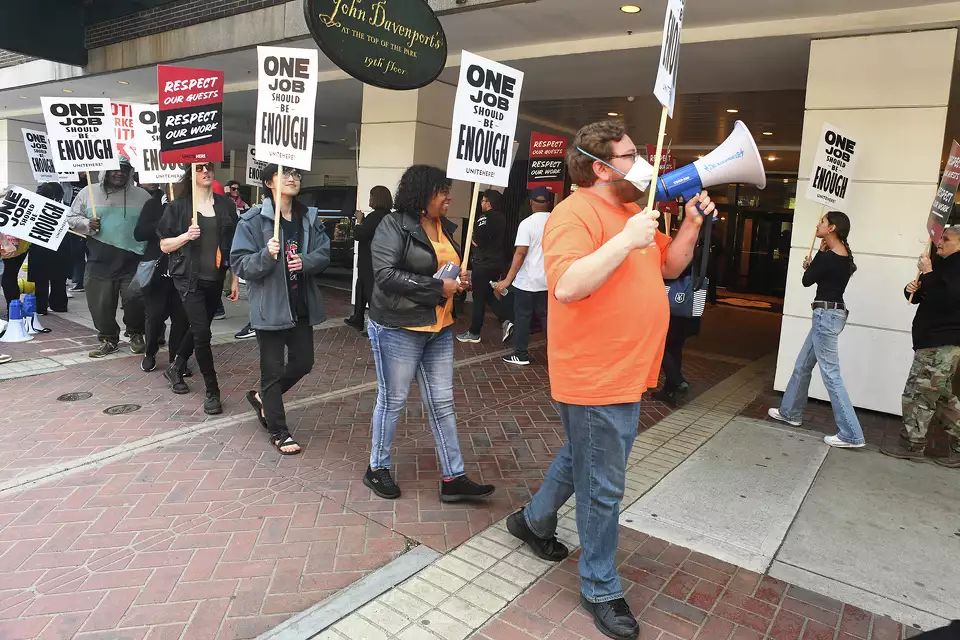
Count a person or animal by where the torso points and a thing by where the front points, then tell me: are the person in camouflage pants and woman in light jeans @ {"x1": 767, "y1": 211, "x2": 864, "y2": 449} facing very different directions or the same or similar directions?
same or similar directions

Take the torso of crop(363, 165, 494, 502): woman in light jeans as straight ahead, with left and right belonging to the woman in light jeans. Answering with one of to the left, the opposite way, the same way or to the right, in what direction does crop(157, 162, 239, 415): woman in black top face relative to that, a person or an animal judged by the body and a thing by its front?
the same way

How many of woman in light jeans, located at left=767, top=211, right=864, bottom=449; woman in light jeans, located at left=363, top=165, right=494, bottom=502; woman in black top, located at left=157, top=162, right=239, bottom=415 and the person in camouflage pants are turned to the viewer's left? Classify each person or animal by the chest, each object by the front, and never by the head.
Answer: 2

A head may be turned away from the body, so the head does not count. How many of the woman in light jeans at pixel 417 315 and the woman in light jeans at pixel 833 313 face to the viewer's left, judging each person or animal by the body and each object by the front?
1

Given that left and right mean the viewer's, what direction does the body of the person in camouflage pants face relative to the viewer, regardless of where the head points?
facing to the left of the viewer

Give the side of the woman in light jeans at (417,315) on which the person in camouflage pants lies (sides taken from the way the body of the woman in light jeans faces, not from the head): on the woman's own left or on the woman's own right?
on the woman's own left

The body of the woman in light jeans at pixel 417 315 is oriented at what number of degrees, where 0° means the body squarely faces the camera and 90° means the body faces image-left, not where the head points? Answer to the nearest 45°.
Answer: approximately 315°

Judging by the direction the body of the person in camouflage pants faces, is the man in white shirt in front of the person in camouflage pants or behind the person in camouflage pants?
in front

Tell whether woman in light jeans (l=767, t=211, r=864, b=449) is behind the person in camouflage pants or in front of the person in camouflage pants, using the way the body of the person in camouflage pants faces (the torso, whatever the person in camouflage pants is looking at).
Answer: in front

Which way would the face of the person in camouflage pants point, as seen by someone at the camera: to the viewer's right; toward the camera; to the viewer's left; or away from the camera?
to the viewer's left

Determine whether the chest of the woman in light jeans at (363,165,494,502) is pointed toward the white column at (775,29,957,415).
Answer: no

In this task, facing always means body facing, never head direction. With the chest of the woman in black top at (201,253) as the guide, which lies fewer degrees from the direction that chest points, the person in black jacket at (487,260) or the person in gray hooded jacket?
the person in gray hooded jacket

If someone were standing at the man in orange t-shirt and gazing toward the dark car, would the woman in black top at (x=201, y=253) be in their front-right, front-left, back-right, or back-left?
front-left

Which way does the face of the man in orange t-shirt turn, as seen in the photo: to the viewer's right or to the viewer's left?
to the viewer's right
